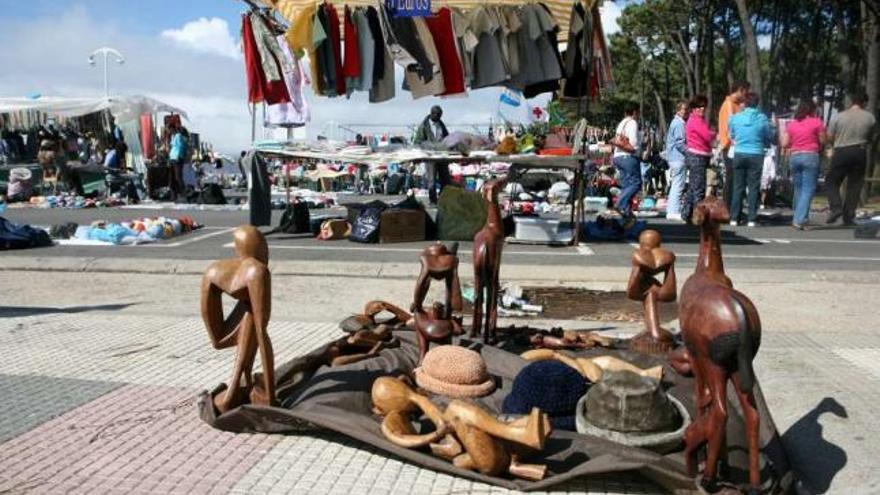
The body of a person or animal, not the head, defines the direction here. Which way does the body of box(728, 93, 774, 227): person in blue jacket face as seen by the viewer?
away from the camera

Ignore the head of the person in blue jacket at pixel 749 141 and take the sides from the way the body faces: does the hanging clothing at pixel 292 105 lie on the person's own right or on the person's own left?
on the person's own left

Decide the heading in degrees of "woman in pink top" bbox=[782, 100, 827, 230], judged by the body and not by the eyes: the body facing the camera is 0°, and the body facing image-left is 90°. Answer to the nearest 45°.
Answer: approximately 180°

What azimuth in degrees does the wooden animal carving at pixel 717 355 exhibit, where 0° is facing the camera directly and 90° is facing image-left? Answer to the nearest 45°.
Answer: approximately 135°

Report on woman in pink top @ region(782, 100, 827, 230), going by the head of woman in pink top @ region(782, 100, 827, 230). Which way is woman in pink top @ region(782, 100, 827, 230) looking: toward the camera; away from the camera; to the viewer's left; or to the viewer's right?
away from the camera
